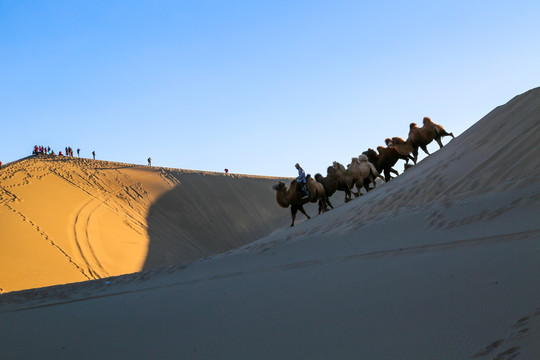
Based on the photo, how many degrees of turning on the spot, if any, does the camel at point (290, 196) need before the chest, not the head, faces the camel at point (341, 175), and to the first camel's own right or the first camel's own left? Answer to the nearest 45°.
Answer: approximately 135° to the first camel's own right

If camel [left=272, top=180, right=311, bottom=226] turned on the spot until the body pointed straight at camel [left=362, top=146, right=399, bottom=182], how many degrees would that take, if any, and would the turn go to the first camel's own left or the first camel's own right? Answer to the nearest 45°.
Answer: approximately 135° to the first camel's own right

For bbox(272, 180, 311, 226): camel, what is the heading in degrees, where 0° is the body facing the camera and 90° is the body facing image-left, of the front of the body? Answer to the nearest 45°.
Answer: approximately 90°

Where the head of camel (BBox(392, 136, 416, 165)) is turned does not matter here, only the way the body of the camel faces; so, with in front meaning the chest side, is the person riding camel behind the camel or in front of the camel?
in front

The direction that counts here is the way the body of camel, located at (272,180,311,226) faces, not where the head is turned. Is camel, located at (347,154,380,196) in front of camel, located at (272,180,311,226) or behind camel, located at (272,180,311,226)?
behind

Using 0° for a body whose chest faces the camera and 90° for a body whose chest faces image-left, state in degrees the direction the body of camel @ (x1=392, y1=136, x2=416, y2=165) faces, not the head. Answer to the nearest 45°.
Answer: approximately 90°

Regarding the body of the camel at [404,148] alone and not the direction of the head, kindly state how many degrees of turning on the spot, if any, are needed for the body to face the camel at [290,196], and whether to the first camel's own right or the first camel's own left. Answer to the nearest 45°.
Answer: approximately 45° to the first camel's own left

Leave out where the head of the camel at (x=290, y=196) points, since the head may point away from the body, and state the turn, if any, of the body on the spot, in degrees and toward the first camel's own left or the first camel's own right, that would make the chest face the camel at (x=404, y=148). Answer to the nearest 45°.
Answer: approximately 180°
